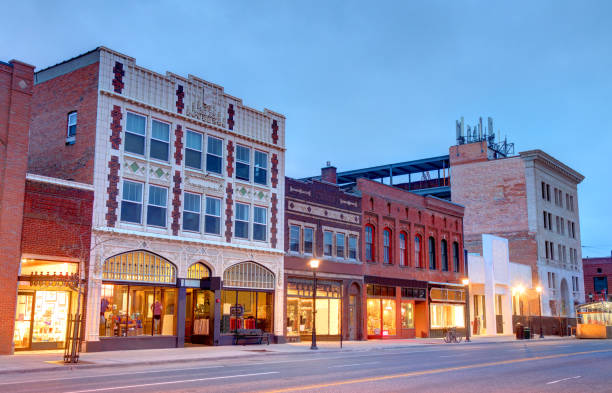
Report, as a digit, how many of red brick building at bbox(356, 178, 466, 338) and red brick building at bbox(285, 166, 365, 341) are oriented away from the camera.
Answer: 0

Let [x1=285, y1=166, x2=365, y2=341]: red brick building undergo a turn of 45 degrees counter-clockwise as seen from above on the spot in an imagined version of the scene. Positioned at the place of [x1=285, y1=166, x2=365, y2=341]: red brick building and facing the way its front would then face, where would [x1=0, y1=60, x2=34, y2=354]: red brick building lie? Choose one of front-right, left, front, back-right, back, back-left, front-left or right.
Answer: back-right

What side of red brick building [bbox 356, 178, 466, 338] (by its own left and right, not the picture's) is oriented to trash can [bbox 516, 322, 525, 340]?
left

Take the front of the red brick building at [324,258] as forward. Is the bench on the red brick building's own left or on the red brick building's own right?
on the red brick building's own right

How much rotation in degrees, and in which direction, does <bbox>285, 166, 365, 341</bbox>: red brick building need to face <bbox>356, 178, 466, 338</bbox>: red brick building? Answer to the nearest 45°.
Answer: approximately 90° to its left

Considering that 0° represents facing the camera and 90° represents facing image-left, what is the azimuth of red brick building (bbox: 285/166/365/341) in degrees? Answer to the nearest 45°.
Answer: approximately 315°

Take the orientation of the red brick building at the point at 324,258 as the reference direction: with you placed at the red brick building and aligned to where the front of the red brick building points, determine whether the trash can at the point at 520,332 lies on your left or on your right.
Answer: on your left

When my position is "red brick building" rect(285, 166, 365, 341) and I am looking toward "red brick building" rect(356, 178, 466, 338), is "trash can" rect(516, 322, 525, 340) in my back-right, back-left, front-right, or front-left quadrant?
front-right

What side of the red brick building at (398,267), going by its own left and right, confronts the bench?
right

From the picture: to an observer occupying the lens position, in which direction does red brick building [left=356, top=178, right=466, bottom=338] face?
facing the viewer and to the right of the viewer
